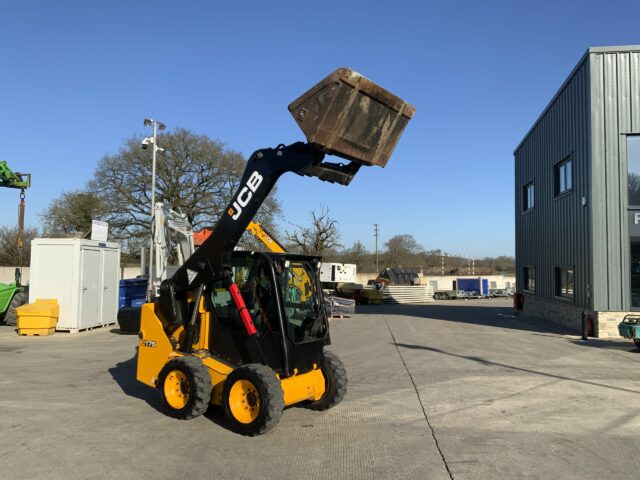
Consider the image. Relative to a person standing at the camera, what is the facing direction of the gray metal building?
facing the viewer

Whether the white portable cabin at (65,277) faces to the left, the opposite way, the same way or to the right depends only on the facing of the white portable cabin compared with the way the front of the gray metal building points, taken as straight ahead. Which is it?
to the left

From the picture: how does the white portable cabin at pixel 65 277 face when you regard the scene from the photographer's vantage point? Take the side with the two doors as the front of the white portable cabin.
facing the viewer and to the right of the viewer

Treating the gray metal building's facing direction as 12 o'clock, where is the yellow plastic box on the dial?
The yellow plastic box is roughly at 2 o'clock from the gray metal building.

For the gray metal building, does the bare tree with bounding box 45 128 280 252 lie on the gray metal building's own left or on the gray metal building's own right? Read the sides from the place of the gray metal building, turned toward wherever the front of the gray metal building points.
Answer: on the gray metal building's own right

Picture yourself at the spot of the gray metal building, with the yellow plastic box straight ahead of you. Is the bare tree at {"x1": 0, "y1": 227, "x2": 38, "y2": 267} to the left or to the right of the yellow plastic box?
right

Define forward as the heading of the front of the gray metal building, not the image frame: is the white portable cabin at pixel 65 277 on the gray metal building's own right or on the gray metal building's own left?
on the gray metal building's own right

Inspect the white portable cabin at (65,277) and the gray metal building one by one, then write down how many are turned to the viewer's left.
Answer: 0

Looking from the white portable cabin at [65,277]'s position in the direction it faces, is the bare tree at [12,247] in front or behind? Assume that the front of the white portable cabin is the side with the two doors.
behind
